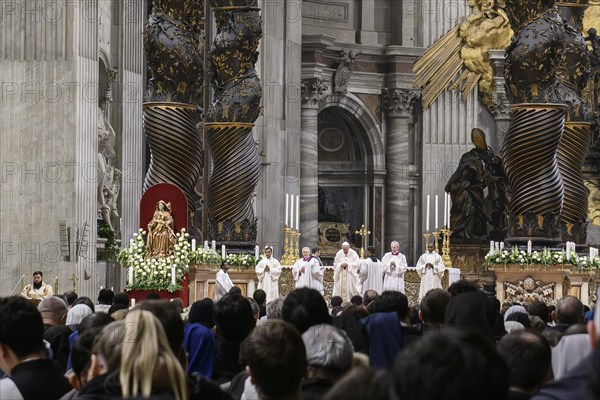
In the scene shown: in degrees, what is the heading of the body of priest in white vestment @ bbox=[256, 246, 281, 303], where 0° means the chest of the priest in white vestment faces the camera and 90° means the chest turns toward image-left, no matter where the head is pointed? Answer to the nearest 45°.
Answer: approximately 0°

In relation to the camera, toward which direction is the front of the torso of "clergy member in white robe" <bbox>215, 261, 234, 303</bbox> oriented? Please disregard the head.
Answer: to the viewer's right

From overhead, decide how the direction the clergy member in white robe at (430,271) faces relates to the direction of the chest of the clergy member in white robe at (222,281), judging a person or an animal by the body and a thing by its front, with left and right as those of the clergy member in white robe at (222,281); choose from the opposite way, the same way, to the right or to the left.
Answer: to the right
